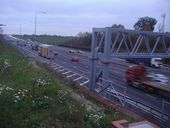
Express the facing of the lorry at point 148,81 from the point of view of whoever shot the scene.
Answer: facing away from the viewer and to the left of the viewer

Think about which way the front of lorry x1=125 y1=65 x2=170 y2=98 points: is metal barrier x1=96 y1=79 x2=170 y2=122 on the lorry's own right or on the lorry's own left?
on the lorry's own left
